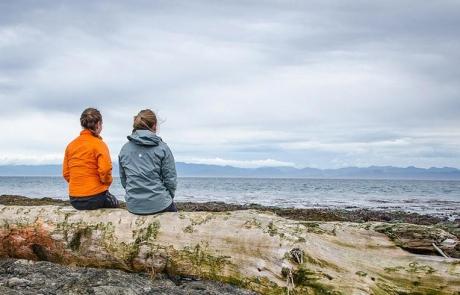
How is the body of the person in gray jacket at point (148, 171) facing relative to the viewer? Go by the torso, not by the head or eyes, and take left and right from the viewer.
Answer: facing away from the viewer and to the right of the viewer

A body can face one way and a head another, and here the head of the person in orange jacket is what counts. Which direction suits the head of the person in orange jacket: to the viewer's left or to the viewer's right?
to the viewer's right

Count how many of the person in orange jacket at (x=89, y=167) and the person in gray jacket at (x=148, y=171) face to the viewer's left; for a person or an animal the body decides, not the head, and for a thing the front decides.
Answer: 0

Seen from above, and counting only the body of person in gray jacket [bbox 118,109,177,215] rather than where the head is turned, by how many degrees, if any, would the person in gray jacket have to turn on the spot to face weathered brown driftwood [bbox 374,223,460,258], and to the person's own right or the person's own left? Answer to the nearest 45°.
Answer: approximately 45° to the person's own right

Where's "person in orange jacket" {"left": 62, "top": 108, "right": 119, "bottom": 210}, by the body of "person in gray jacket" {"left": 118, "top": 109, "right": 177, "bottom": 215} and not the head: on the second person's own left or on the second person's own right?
on the second person's own left

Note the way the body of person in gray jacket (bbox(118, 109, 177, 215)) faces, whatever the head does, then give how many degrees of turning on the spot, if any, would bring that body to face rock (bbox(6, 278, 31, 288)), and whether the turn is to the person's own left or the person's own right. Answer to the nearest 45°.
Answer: approximately 135° to the person's own left

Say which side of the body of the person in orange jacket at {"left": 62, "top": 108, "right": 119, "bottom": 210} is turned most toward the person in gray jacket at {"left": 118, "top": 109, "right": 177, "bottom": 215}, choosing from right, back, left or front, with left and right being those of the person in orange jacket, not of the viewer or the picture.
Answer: right

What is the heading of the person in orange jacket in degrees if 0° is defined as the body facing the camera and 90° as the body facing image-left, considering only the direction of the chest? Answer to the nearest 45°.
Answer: approximately 225°
